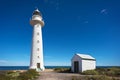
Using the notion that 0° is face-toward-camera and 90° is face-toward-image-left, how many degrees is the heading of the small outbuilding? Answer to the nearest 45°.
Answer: approximately 45°

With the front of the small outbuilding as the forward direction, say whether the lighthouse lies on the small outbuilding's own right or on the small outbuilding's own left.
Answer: on the small outbuilding's own right
